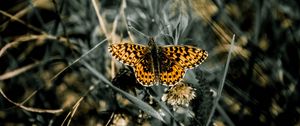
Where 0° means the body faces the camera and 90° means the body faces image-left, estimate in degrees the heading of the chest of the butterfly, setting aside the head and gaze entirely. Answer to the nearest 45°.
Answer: approximately 180°
